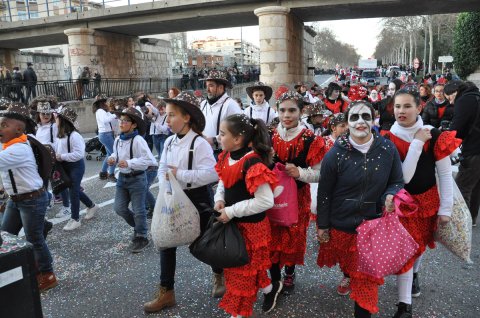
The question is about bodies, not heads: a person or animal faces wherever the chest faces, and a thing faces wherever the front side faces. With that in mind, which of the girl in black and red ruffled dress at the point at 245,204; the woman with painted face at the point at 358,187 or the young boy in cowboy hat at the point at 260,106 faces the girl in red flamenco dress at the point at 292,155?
the young boy in cowboy hat

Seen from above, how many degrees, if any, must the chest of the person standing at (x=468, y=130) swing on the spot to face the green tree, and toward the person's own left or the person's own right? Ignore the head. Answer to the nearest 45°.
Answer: approximately 90° to the person's own right

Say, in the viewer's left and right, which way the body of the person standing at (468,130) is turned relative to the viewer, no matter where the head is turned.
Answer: facing to the left of the viewer

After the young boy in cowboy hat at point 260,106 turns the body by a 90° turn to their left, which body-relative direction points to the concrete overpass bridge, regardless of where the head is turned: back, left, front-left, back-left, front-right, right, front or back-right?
left

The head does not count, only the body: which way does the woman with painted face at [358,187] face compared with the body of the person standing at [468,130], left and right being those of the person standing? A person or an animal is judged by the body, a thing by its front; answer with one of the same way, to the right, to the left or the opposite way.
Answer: to the left

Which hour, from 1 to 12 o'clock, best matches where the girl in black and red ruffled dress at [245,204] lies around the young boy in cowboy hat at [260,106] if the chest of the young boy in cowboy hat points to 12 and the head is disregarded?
The girl in black and red ruffled dress is roughly at 12 o'clock from the young boy in cowboy hat.

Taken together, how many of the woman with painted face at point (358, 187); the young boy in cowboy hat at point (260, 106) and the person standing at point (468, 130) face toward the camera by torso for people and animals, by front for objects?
2

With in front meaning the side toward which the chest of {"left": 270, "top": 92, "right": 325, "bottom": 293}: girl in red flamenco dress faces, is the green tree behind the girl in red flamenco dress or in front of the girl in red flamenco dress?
behind
